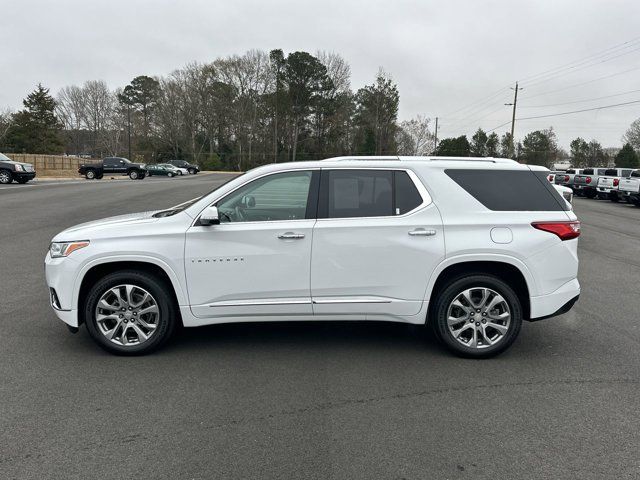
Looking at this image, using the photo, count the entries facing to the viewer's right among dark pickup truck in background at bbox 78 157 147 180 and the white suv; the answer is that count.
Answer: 1

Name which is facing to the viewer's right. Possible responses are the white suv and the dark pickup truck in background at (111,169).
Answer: the dark pickup truck in background

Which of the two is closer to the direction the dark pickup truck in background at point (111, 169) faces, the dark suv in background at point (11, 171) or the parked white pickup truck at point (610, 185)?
the parked white pickup truck

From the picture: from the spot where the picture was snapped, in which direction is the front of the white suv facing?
facing to the left of the viewer

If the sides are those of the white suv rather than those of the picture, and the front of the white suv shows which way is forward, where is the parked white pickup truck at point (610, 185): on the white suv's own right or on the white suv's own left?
on the white suv's own right

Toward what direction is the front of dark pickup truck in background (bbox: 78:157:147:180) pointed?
to the viewer's right

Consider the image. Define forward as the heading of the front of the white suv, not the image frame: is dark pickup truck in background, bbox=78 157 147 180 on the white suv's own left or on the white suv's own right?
on the white suv's own right

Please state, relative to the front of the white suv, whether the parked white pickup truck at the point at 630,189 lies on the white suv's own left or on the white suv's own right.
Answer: on the white suv's own right

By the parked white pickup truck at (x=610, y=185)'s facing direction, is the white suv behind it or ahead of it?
behind

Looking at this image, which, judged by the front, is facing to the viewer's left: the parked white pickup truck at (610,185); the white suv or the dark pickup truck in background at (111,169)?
the white suv

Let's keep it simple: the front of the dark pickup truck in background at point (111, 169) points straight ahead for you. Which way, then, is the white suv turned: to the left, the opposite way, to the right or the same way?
the opposite way

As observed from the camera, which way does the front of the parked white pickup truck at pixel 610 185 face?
facing away from the viewer and to the right of the viewer
